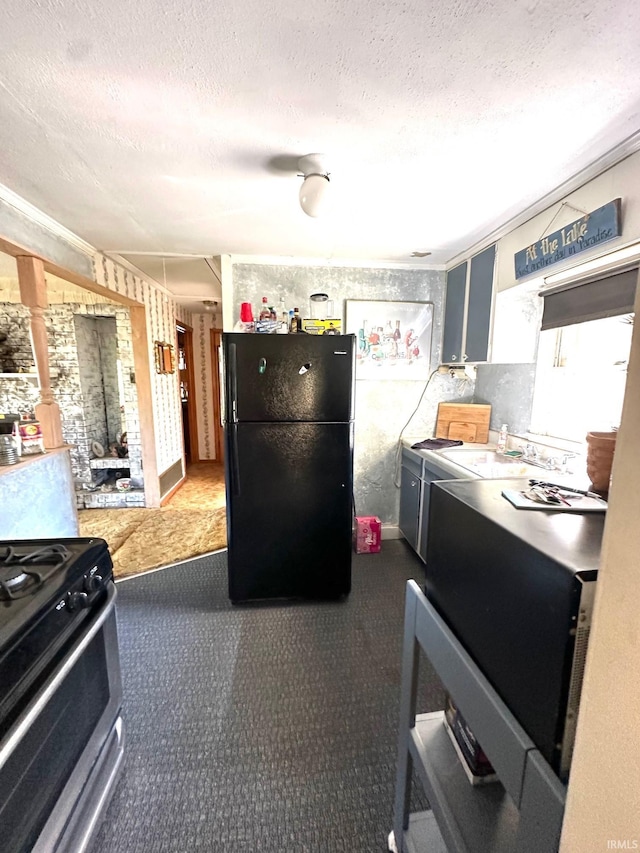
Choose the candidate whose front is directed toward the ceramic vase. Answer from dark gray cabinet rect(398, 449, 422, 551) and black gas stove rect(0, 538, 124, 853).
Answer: the black gas stove

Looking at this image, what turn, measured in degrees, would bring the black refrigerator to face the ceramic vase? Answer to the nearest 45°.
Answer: approximately 45° to its left

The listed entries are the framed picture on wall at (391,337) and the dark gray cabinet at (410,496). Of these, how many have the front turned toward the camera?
1

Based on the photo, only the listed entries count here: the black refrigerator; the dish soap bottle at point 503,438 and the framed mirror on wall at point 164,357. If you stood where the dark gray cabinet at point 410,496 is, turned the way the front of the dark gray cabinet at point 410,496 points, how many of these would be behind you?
1

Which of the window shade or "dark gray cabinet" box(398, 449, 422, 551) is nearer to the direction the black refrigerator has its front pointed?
the window shade

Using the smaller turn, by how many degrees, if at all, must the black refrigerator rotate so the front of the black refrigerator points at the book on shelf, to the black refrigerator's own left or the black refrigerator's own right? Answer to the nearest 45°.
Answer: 0° — it already faces it

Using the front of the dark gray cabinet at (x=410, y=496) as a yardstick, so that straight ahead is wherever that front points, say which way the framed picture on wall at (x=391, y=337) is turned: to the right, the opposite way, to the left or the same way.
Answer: to the left

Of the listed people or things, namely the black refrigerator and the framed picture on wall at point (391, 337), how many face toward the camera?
2

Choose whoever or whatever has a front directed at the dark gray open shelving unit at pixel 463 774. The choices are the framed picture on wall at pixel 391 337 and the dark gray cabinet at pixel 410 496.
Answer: the framed picture on wall

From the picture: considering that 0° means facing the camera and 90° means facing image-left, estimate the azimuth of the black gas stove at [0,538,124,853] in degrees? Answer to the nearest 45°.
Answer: approximately 315°

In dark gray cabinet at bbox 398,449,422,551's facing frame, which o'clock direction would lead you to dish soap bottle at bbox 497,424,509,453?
The dish soap bottle is roughly at 6 o'clock from the dark gray cabinet.

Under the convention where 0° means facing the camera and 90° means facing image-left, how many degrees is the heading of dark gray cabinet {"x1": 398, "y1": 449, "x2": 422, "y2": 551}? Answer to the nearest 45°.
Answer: approximately 90°

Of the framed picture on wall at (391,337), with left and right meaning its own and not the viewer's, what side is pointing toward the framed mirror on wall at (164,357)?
right
